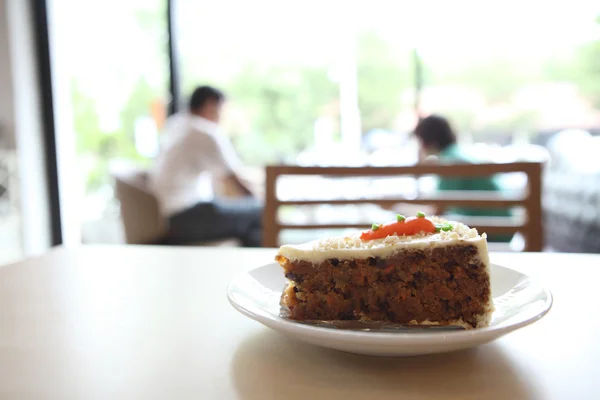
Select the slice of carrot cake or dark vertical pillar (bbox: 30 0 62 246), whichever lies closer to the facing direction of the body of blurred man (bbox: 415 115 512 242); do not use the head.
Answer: the dark vertical pillar

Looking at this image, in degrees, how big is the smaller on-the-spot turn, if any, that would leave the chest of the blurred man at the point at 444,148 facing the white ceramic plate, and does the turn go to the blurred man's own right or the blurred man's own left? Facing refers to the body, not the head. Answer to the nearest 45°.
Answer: approximately 90° to the blurred man's own left

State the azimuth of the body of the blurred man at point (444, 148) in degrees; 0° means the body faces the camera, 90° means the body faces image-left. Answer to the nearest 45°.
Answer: approximately 90°

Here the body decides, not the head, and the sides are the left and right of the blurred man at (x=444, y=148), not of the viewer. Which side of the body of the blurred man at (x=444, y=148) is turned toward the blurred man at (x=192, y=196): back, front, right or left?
front

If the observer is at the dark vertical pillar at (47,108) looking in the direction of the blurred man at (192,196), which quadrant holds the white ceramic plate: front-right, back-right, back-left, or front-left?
front-right

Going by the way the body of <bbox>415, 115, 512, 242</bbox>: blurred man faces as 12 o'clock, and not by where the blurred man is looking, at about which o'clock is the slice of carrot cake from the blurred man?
The slice of carrot cake is roughly at 9 o'clock from the blurred man.

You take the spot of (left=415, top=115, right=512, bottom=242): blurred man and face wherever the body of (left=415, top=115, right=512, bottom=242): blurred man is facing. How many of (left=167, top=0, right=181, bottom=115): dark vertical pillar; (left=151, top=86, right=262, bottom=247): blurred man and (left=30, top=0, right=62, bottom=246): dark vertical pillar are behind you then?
0
